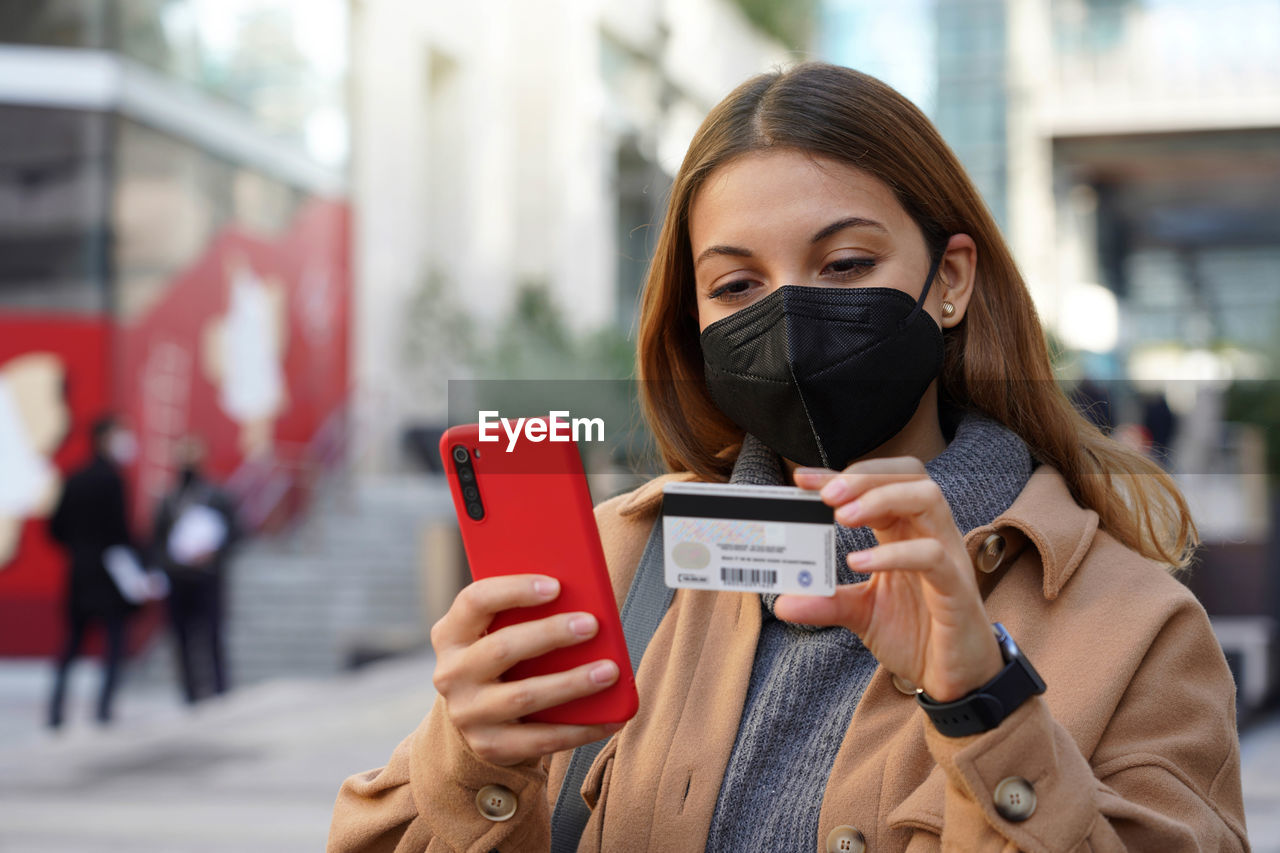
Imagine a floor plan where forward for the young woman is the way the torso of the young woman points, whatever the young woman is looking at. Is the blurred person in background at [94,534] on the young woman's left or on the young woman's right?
on the young woman's right

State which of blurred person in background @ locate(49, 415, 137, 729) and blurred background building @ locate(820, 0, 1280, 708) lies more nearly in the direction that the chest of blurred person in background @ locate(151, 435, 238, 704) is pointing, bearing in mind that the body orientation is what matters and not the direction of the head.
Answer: the blurred person in background

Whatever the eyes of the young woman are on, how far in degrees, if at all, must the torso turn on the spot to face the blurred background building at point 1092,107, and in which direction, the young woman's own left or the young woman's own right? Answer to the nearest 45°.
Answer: approximately 135° to the young woman's own right

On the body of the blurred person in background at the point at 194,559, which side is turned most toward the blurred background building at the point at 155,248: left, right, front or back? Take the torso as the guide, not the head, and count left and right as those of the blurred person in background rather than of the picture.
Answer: back

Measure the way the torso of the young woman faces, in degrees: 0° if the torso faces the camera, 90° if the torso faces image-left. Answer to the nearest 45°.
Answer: approximately 45°

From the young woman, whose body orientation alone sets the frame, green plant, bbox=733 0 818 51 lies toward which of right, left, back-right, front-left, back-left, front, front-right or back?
back-right

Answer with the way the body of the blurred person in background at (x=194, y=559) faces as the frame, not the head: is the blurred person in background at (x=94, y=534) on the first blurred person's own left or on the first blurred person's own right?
on the first blurred person's own right

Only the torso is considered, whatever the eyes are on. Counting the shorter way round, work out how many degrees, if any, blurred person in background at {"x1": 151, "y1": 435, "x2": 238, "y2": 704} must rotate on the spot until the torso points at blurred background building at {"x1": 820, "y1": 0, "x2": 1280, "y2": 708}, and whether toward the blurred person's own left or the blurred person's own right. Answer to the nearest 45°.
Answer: approximately 135° to the blurred person's own left

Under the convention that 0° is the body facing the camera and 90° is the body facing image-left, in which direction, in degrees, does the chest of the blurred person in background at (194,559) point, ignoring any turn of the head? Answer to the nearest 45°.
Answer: approximately 0°
